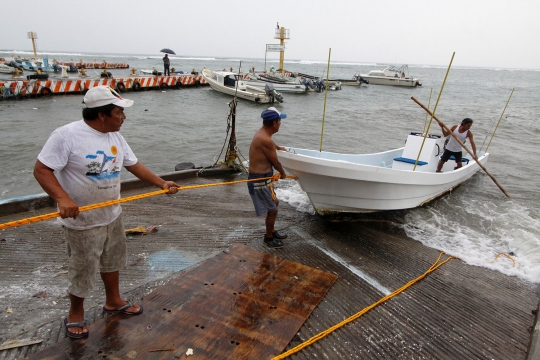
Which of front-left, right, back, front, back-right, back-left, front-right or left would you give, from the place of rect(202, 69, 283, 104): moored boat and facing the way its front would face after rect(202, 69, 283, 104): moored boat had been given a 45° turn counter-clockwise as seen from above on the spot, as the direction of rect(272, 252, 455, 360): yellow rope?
left

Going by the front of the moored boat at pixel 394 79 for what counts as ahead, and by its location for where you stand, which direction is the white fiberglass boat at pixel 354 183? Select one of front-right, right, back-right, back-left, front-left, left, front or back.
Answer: left

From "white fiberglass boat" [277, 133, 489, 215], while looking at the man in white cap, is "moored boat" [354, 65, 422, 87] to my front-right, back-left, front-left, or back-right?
back-right

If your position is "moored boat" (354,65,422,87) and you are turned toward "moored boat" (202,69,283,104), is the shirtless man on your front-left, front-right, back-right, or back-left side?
front-left

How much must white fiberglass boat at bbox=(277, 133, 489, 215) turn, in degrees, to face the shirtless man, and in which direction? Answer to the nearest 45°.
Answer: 0° — it already faces them

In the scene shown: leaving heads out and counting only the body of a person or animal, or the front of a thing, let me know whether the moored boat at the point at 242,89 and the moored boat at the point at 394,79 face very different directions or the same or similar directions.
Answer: same or similar directions

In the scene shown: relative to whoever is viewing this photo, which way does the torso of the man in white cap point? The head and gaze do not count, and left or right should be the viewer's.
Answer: facing the viewer and to the right of the viewer

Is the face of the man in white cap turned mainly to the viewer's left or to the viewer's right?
to the viewer's right

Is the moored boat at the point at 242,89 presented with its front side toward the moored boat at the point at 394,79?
no

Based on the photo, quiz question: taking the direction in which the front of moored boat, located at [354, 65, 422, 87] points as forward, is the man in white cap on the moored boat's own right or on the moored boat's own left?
on the moored boat's own left

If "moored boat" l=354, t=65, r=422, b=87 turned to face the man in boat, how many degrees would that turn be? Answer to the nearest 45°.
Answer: approximately 90° to its left

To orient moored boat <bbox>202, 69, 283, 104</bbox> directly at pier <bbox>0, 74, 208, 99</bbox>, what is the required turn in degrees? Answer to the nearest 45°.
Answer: approximately 45° to its left

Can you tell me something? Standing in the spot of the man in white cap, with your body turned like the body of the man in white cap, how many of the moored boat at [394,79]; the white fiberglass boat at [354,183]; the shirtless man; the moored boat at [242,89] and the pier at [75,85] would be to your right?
0

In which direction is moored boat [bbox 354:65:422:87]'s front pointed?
to the viewer's left

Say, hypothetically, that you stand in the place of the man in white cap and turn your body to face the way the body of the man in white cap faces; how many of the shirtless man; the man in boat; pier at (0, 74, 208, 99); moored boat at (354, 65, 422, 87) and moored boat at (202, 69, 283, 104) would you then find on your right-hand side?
0

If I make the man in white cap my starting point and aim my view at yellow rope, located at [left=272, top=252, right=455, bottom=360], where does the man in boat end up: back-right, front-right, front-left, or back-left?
front-left
